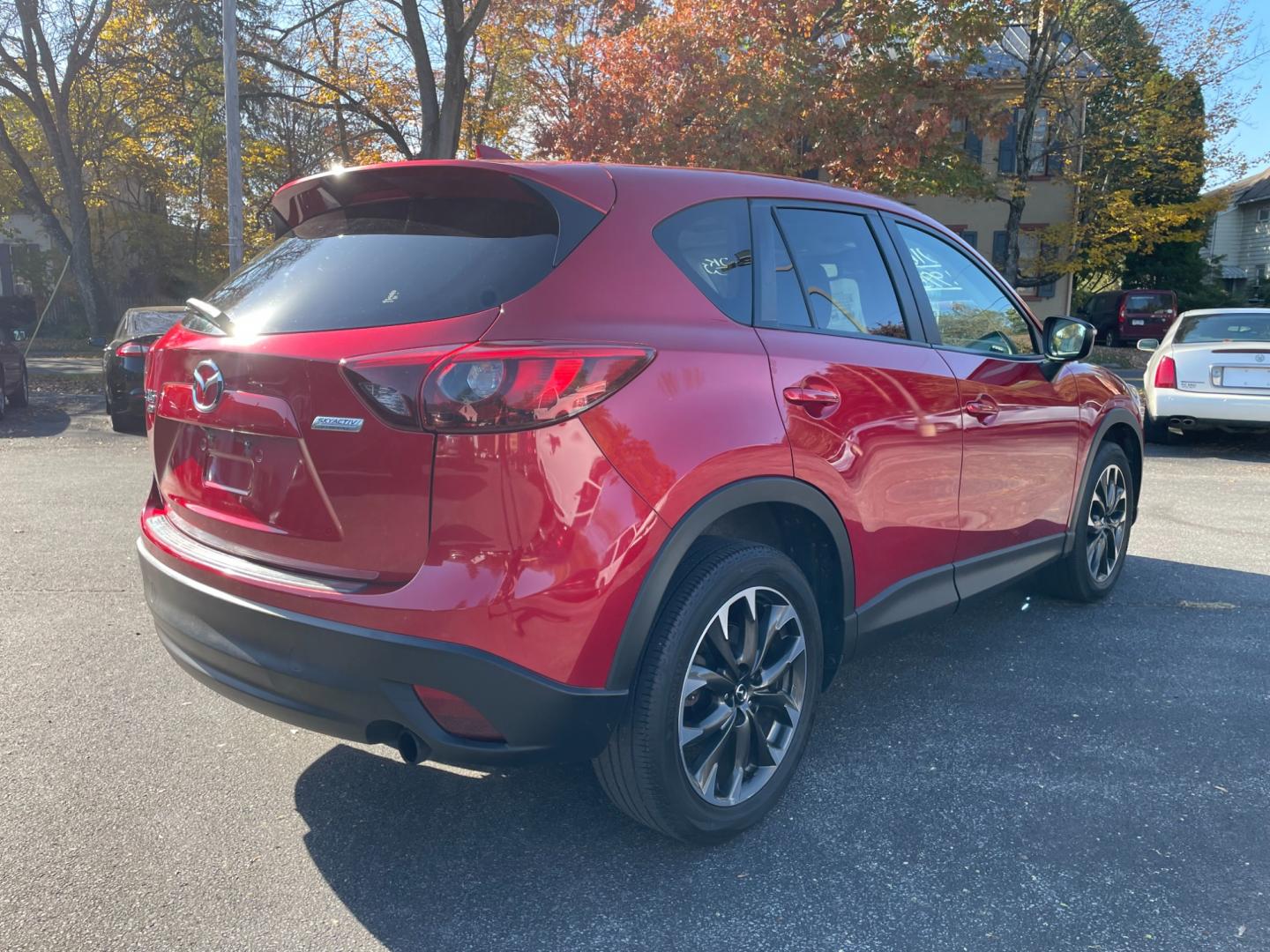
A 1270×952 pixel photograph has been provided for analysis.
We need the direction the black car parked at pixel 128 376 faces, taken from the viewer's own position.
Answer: facing away from the viewer

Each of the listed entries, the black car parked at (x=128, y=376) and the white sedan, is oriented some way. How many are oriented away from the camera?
2

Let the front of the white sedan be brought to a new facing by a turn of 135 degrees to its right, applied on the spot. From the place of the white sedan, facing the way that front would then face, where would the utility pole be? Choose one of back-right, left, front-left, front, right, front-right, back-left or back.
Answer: back-right

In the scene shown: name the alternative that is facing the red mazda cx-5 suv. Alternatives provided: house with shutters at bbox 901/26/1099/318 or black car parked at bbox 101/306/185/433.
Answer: the house with shutters

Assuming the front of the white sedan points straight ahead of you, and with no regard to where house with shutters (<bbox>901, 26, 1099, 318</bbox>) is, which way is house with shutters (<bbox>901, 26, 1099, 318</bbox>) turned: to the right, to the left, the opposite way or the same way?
the opposite way

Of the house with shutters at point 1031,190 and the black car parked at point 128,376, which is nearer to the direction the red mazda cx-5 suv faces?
the house with shutters

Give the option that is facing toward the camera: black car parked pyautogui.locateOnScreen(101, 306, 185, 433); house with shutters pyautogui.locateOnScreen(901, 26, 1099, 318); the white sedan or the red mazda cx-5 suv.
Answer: the house with shutters

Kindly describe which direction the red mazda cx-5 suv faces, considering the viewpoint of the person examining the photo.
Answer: facing away from the viewer and to the right of the viewer

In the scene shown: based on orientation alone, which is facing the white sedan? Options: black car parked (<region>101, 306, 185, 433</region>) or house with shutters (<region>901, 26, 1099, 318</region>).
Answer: the house with shutters

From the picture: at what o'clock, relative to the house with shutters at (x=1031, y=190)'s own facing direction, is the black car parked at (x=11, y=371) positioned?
The black car parked is roughly at 1 o'clock from the house with shutters.

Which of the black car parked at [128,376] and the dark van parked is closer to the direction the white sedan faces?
the dark van parked

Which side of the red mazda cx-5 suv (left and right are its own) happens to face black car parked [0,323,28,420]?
left

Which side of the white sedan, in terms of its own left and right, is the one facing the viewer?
back

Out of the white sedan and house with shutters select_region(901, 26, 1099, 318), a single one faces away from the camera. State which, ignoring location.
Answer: the white sedan
